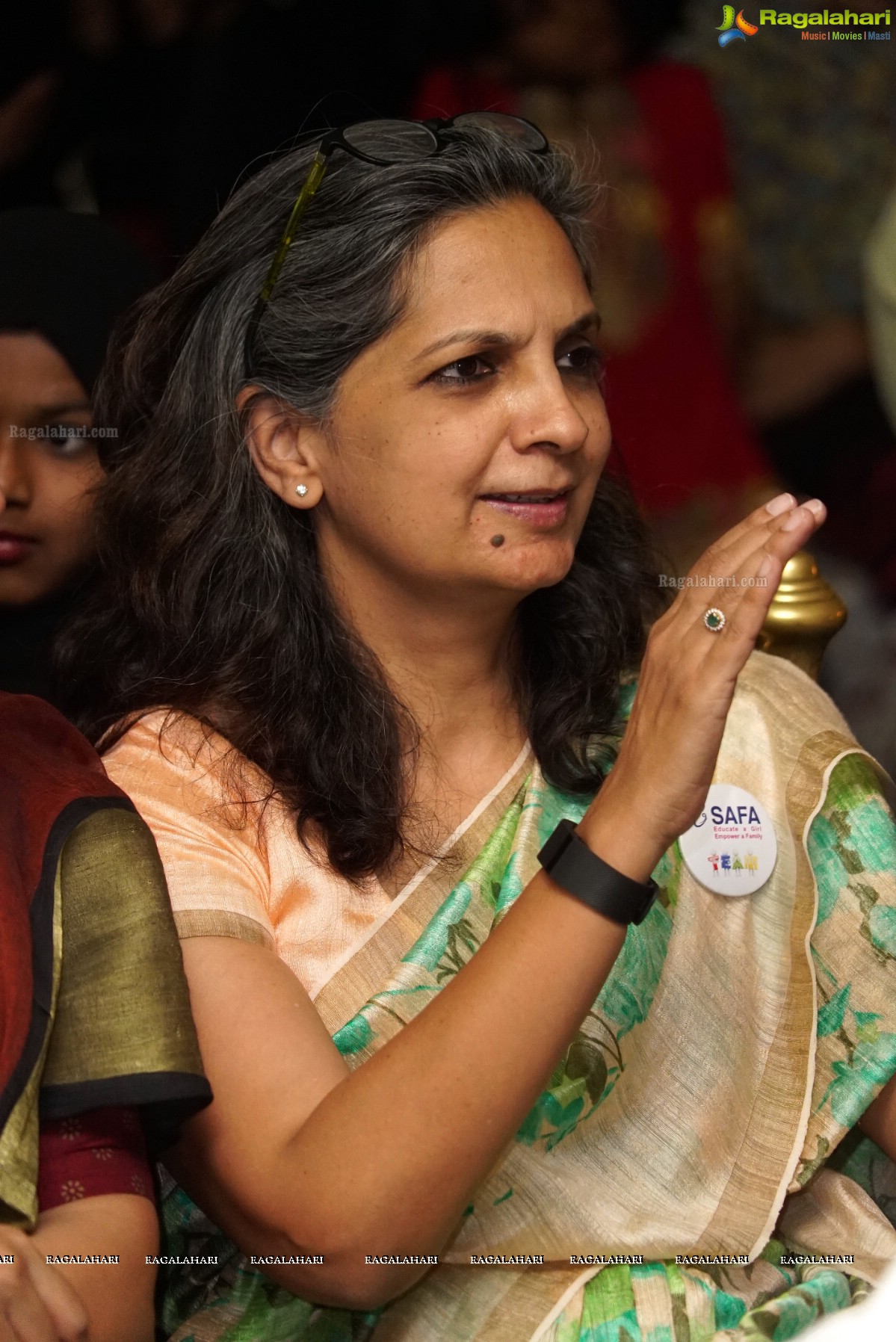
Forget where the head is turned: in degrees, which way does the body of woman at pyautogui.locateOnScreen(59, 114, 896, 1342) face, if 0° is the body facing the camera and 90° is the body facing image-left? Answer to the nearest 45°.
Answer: approximately 315°
